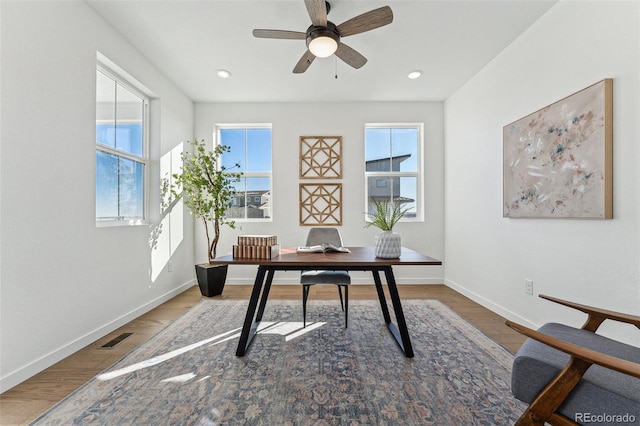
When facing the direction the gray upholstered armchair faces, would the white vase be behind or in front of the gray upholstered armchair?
in front

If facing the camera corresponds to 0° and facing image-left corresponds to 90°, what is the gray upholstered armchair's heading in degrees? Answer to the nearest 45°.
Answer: approximately 135°

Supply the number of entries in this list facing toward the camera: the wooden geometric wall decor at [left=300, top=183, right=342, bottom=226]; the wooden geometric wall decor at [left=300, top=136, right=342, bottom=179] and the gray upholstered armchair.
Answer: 2

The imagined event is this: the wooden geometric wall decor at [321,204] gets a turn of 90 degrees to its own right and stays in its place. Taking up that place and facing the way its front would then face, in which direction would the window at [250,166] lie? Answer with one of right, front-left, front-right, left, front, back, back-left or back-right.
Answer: front

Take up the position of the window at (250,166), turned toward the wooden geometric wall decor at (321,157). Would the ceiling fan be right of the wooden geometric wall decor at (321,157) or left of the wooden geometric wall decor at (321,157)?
right

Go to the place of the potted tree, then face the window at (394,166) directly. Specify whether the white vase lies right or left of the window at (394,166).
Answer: right

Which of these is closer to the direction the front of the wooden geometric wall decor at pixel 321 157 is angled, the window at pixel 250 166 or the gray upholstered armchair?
the gray upholstered armchair

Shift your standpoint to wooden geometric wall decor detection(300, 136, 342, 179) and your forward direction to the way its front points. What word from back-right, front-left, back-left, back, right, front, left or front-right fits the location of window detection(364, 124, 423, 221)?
left

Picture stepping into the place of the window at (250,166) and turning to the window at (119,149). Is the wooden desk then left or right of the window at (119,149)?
left

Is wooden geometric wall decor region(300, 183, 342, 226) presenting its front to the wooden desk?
yes

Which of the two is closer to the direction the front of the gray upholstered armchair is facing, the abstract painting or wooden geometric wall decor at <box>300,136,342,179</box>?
the wooden geometric wall decor
